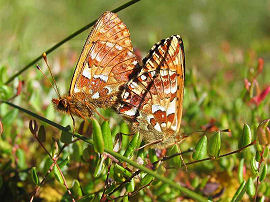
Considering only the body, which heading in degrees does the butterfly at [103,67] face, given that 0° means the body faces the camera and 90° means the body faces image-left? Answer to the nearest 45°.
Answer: approximately 90°

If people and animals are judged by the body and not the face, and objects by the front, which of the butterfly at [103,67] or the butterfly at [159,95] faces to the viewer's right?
the butterfly at [159,95]

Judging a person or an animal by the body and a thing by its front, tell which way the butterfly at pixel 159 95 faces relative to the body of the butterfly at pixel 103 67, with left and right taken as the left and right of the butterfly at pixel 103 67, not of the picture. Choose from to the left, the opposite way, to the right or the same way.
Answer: the opposite way

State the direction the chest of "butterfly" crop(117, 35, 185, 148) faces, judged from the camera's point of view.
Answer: to the viewer's right
